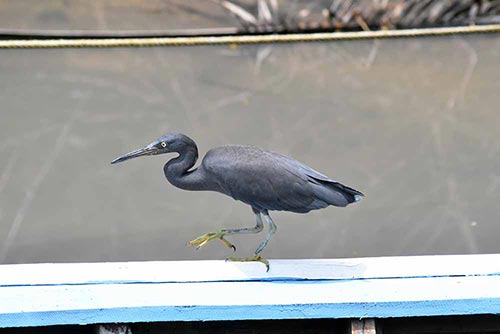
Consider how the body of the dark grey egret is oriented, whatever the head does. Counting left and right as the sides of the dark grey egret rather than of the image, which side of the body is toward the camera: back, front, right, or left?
left
